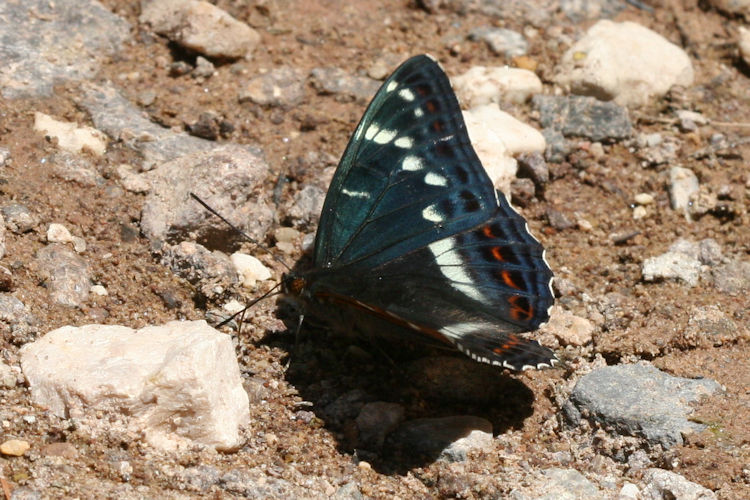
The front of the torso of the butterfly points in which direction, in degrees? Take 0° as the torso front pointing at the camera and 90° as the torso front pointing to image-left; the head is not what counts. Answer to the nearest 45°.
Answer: approximately 90°

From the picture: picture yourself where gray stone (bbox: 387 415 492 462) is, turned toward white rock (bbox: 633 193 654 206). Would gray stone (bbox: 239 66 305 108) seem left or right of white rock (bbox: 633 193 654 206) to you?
left

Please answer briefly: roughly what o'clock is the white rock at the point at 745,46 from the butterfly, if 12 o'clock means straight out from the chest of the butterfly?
The white rock is roughly at 4 o'clock from the butterfly.

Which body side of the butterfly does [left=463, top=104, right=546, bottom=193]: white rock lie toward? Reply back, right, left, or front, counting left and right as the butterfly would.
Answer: right

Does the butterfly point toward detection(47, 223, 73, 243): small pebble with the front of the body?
yes

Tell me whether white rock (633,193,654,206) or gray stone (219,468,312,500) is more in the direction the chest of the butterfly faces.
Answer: the gray stone

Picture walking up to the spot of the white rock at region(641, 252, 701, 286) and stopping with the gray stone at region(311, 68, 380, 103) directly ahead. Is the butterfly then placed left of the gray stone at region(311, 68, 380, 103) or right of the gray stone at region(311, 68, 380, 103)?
left

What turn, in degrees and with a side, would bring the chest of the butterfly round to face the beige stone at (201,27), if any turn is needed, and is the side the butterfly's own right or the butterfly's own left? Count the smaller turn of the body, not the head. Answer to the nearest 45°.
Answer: approximately 45° to the butterfly's own right

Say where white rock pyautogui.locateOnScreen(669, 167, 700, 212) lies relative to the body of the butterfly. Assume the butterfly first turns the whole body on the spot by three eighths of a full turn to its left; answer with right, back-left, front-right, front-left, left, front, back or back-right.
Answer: left

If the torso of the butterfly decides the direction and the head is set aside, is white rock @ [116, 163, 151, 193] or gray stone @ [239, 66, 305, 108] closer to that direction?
the white rock

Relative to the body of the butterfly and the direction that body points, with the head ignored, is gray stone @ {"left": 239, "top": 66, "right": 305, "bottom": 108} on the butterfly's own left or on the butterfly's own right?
on the butterfly's own right
